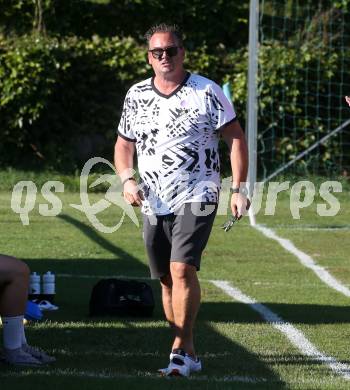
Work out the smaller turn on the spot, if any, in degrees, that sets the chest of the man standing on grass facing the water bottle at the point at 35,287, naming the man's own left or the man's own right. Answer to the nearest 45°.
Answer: approximately 135° to the man's own right

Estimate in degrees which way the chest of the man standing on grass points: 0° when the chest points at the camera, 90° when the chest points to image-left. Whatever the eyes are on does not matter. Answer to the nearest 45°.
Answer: approximately 0°

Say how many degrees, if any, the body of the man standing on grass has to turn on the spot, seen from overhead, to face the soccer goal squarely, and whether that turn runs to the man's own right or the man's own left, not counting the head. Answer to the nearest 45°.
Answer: approximately 180°

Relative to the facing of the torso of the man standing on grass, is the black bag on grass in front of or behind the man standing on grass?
behind

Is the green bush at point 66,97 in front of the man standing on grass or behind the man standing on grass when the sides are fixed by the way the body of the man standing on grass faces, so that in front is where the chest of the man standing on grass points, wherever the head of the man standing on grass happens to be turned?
behind

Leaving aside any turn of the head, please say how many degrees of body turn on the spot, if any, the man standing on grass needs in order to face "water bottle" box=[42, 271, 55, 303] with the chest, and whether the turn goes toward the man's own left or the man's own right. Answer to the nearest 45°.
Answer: approximately 135° to the man's own right
